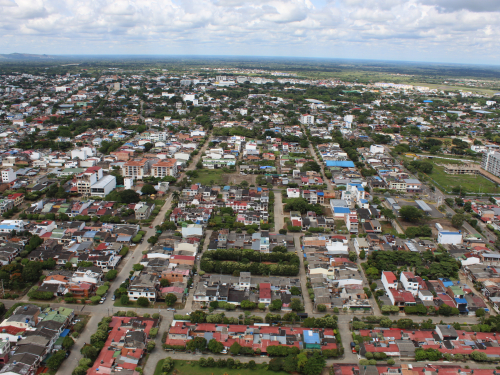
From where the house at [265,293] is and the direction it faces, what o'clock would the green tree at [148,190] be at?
The green tree is roughly at 5 o'clock from the house.

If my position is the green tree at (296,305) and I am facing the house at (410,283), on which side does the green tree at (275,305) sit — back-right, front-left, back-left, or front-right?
back-left

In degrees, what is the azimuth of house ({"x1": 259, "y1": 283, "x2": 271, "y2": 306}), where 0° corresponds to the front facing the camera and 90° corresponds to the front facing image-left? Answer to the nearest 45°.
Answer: approximately 0°

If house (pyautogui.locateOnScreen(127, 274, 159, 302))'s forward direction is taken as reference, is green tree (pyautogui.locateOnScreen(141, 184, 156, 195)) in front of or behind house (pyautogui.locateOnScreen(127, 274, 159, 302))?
behind

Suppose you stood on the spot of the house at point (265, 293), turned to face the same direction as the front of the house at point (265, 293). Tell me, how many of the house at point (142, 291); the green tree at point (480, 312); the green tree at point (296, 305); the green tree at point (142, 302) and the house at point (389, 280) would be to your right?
2

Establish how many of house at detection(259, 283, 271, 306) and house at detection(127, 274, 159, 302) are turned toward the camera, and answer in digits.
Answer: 2

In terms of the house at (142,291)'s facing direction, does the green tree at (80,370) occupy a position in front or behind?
in front

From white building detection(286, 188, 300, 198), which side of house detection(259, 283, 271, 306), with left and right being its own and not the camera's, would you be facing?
back

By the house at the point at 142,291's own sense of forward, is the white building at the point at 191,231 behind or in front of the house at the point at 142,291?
behind

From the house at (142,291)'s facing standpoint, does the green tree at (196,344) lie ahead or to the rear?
ahead

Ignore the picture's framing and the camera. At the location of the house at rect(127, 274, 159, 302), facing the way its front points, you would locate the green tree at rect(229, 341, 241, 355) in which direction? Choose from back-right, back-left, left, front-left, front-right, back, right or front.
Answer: front-left

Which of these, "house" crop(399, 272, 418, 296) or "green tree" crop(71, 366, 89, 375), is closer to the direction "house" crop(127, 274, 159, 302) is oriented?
the green tree

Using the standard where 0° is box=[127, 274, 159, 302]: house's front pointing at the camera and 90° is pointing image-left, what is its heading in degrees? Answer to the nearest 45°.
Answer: approximately 0°
